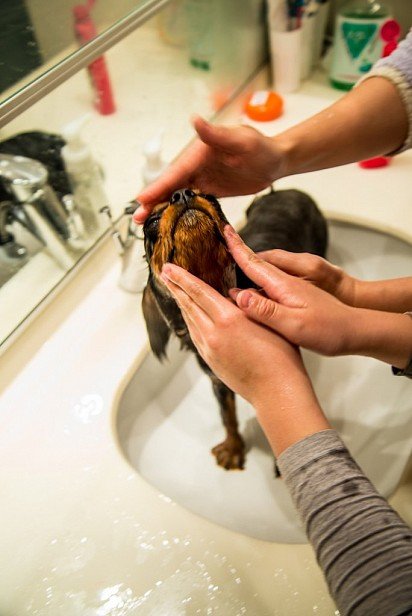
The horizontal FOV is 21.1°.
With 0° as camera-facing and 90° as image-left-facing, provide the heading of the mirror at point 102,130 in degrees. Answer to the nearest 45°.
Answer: approximately 315°

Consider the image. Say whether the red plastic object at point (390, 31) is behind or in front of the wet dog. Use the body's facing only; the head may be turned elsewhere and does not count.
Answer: behind

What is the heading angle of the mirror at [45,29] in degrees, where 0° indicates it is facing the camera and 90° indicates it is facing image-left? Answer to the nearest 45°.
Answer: approximately 315°
